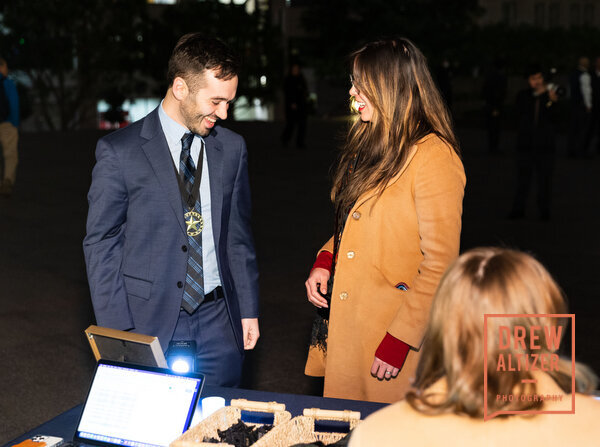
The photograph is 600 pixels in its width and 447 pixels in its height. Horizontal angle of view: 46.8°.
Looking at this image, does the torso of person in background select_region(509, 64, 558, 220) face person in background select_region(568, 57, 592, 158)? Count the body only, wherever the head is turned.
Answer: no

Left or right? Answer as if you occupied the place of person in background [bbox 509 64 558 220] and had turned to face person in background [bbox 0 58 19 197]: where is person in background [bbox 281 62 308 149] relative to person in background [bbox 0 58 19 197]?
right

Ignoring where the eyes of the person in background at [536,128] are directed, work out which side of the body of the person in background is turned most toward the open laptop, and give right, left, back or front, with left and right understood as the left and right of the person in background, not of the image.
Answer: front

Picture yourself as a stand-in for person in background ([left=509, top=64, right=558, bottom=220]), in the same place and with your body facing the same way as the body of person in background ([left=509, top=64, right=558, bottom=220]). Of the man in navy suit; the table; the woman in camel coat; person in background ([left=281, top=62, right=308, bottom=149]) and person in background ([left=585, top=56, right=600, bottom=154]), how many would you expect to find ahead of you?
3

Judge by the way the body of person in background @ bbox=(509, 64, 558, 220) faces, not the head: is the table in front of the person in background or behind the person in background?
in front

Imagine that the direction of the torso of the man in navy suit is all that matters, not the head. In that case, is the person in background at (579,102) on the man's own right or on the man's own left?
on the man's own left

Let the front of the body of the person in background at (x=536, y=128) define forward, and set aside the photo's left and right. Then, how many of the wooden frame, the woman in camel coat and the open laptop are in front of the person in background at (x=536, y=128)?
3

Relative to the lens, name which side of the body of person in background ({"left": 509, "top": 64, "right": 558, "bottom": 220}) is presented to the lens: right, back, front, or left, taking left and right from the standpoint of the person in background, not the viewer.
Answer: front

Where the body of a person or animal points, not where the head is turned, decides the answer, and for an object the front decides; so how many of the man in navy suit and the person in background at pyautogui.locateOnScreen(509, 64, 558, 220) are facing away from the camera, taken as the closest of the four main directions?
0

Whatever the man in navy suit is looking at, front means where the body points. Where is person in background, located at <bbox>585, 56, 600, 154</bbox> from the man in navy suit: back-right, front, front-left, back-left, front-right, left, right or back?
left

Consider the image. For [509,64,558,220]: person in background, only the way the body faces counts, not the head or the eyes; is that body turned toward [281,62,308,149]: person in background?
no

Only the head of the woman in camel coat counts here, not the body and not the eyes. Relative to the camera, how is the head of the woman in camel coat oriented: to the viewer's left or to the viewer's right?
to the viewer's left

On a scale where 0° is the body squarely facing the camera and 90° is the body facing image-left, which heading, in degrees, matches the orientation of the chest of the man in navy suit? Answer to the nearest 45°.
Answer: approximately 315°

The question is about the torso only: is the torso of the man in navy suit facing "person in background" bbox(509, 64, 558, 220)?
no

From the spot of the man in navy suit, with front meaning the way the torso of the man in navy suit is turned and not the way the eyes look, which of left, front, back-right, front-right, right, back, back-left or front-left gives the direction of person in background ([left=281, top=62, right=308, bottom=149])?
back-left

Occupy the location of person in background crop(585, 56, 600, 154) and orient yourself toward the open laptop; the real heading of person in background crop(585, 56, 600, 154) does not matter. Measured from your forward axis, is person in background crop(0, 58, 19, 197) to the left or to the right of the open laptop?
right

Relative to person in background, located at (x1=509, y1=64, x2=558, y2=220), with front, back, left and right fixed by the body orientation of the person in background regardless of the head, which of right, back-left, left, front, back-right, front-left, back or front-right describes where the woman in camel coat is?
front
